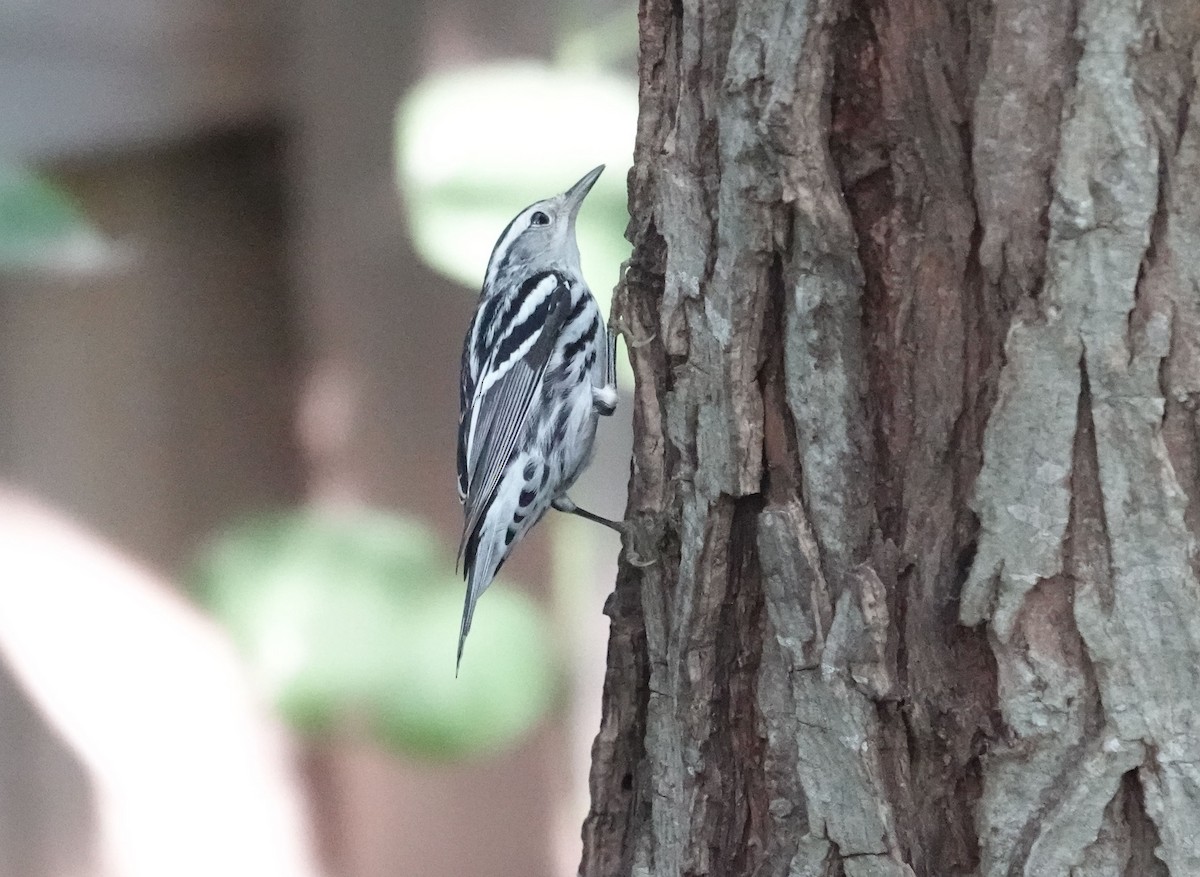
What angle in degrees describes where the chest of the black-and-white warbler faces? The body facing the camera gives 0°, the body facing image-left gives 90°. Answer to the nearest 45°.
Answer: approximately 270°
